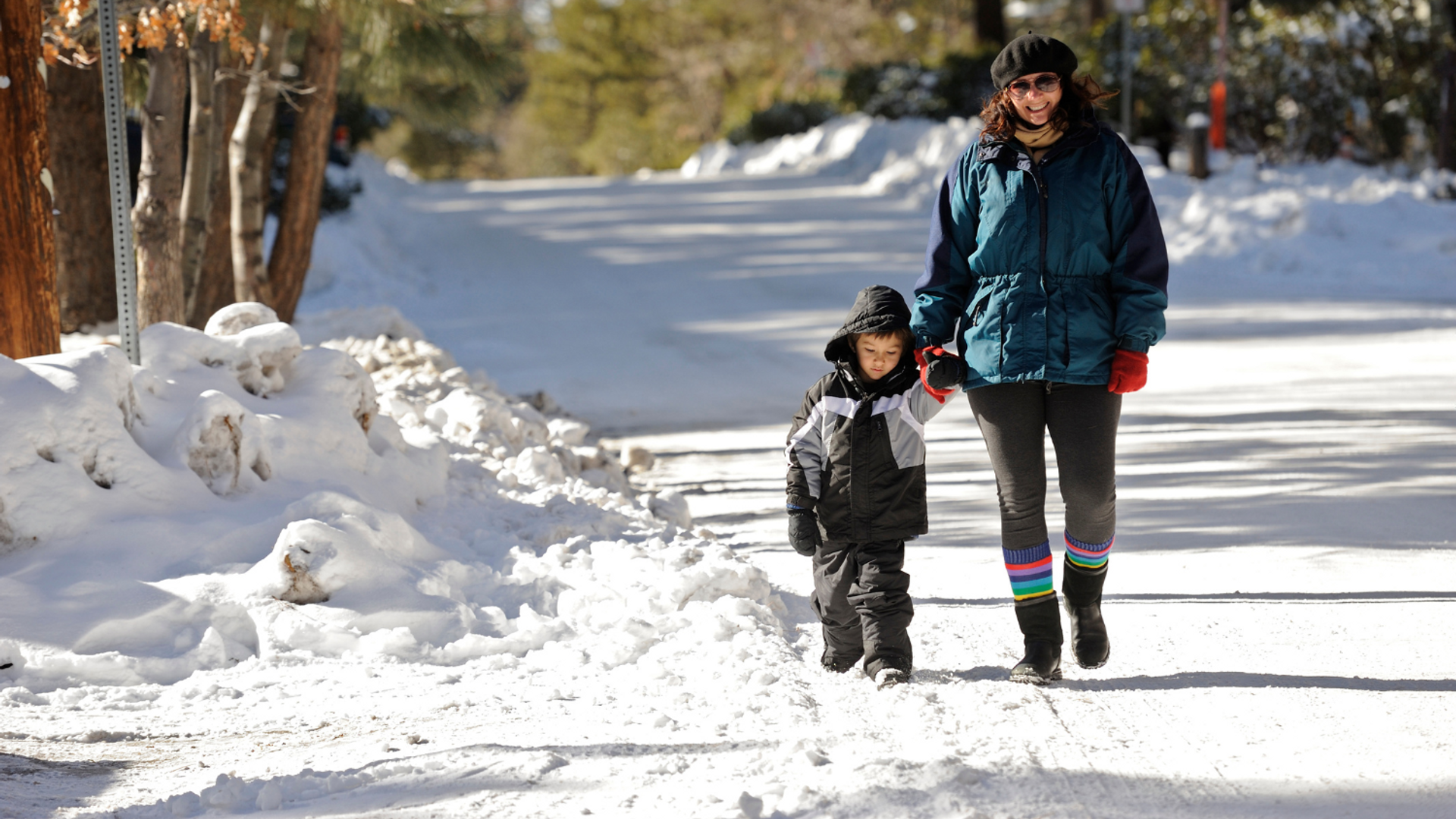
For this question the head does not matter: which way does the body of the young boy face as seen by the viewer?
toward the camera

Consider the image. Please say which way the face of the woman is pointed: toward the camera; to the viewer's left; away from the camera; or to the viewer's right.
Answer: toward the camera

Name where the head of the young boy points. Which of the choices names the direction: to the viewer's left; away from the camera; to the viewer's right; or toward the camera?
toward the camera

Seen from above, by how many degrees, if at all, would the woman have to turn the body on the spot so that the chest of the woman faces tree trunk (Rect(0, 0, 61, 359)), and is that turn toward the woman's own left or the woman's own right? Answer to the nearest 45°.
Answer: approximately 90° to the woman's own right

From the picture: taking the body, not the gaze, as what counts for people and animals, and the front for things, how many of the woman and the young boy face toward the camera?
2

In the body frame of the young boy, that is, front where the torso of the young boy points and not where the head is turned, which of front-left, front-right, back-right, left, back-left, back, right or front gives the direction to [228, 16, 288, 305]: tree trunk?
back-right

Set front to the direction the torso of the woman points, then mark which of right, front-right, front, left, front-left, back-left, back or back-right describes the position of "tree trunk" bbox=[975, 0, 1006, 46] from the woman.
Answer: back

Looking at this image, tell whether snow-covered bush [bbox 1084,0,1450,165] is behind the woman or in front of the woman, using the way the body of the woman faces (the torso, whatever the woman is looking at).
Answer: behind

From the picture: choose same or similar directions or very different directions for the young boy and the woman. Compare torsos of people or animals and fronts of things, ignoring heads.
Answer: same or similar directions

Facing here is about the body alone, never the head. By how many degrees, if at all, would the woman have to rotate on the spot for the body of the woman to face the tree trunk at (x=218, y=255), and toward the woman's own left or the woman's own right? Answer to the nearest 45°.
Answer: approximately 135° to the woman's own right

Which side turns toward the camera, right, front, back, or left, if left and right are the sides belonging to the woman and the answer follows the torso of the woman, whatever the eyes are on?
front

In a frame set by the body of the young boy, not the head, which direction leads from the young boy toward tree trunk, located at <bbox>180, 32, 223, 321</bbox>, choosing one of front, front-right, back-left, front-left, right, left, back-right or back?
back-right

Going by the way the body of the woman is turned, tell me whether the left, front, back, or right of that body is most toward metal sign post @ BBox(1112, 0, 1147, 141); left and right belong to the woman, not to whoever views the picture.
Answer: back

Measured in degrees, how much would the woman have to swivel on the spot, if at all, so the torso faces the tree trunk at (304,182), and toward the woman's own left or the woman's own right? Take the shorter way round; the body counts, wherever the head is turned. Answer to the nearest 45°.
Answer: approximately 135° to the woman's own right

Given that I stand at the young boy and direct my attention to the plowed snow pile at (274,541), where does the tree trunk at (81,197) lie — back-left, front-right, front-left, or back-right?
front-right
